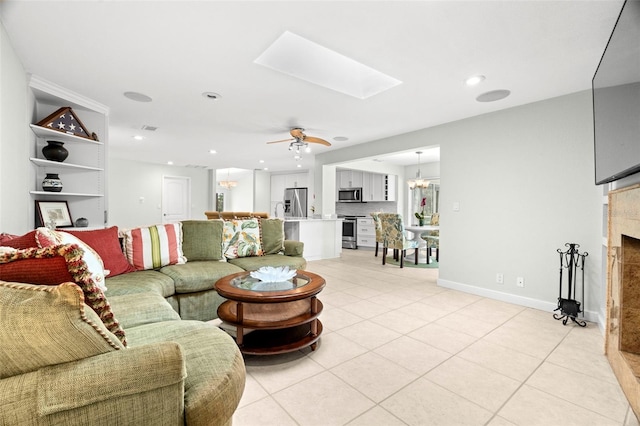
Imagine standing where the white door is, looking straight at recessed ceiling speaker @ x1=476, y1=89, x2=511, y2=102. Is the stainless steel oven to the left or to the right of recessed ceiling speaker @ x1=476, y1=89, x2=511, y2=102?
left

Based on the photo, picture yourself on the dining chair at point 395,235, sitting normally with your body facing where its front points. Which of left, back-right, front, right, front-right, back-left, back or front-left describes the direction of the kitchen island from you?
back-left

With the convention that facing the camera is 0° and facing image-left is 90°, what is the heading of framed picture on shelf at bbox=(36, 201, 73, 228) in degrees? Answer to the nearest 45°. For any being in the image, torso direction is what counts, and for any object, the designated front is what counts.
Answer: approximately 315°

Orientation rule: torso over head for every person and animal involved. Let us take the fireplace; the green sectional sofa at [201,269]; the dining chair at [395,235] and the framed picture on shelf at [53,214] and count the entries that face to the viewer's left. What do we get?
1

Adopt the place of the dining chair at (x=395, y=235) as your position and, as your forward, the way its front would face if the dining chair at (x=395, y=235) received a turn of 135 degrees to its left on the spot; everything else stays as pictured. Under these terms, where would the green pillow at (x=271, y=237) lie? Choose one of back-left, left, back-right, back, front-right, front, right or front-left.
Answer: front-left

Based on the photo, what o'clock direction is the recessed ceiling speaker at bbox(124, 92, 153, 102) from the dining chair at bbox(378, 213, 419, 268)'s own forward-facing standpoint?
The recessed ceiling speaker is roughly at 6 o'clock from the dining chair.

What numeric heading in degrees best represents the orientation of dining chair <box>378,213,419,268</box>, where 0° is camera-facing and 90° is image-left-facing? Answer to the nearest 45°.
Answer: approximately 225°

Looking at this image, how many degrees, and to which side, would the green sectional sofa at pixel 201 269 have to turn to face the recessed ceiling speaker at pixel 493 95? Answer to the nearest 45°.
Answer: approximately 45° to its left

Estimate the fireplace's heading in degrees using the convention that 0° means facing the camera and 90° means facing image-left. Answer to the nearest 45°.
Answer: approximately 90°

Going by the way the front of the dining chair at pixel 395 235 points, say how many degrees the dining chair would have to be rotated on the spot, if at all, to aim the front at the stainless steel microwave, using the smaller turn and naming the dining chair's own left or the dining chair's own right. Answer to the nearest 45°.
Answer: approximately 90° to the dining chair's own left

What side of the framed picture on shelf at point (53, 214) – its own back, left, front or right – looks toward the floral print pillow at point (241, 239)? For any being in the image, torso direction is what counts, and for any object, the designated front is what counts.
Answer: front

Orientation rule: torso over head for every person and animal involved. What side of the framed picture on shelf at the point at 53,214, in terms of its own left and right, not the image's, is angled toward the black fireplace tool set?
front

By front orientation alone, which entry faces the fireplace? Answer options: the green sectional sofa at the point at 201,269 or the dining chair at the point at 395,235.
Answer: the green sectional sofa

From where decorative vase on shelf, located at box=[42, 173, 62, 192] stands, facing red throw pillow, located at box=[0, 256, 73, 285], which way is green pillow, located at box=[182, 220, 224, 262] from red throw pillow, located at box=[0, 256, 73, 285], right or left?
left

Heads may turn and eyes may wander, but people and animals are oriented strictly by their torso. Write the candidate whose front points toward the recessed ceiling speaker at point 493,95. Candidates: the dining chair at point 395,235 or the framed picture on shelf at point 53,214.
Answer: the framed picture on shelf
